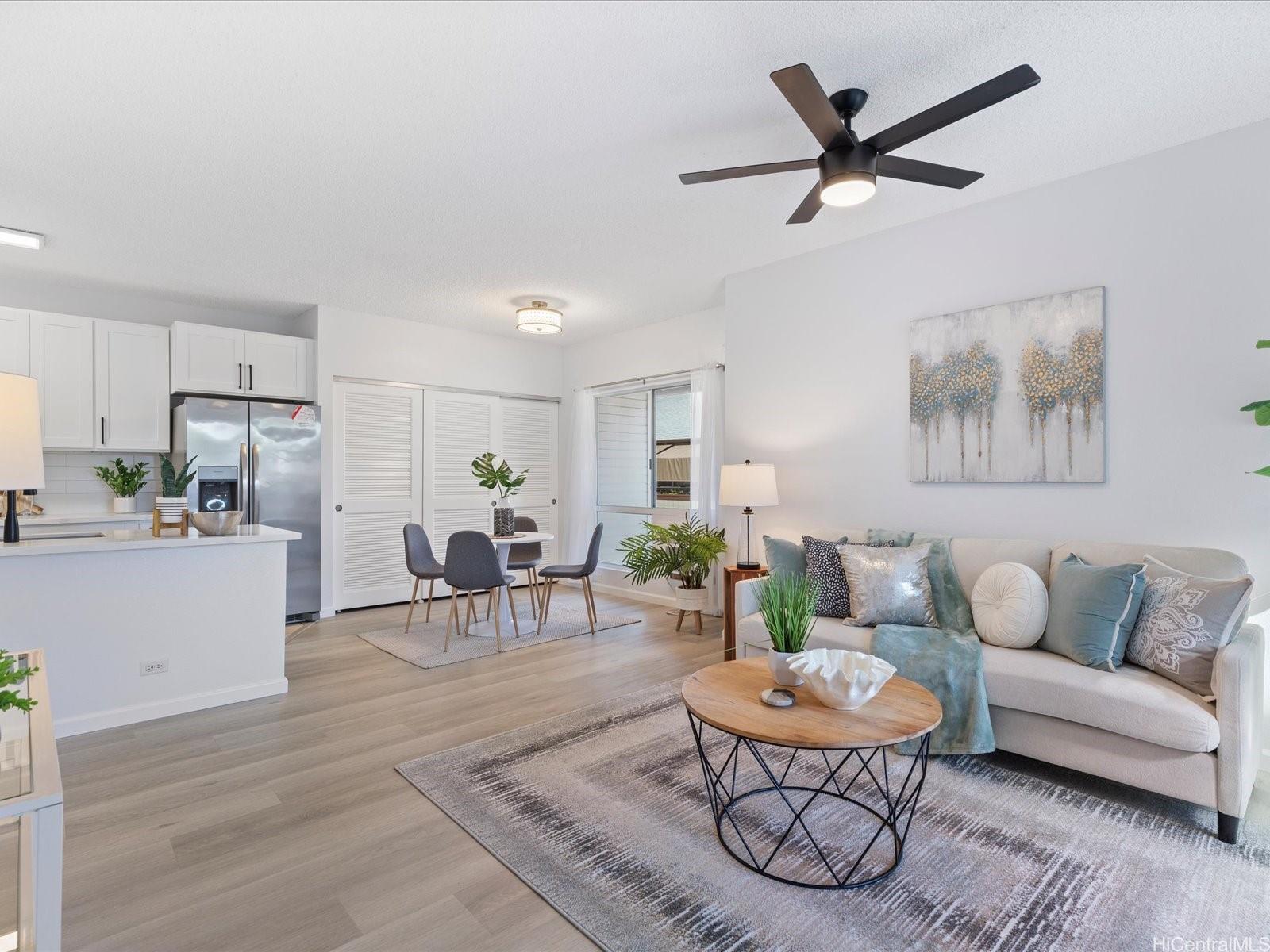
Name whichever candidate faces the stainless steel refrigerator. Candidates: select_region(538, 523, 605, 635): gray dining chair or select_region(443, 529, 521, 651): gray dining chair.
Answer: select_region(538, 523, 605, 635): gray dining chair

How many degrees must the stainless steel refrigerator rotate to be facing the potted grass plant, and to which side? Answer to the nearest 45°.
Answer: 0° — it already faces it

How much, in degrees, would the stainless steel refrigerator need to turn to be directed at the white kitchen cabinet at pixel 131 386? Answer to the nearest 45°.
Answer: approximately 90° to its right

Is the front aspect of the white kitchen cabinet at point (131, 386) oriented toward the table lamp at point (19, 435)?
yes

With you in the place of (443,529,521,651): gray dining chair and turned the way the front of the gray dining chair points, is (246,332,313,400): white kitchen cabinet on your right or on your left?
on your left

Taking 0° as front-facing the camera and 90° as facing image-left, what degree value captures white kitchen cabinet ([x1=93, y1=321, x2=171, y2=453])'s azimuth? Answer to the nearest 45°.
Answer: approximately 0°

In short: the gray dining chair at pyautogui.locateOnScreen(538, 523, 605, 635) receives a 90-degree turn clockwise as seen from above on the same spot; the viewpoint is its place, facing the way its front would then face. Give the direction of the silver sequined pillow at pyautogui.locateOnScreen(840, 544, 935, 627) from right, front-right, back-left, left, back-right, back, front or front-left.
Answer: back-right

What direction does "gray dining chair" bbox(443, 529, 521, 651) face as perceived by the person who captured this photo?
facing away from the viewer and to the right of the viewer

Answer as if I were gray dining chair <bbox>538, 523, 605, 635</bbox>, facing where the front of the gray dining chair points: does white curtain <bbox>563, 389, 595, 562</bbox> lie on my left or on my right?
on my right

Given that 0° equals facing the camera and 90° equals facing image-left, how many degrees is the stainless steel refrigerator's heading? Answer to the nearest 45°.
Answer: approximately 0°

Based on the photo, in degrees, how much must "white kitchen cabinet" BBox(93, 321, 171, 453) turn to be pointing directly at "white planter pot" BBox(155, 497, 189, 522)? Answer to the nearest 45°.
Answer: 0° — it already faces it

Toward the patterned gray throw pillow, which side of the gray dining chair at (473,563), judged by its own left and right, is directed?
right

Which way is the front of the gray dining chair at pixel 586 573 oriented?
to the viewer's left

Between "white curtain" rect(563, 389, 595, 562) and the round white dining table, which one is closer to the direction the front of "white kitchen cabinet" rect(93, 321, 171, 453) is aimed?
the round white dining table
